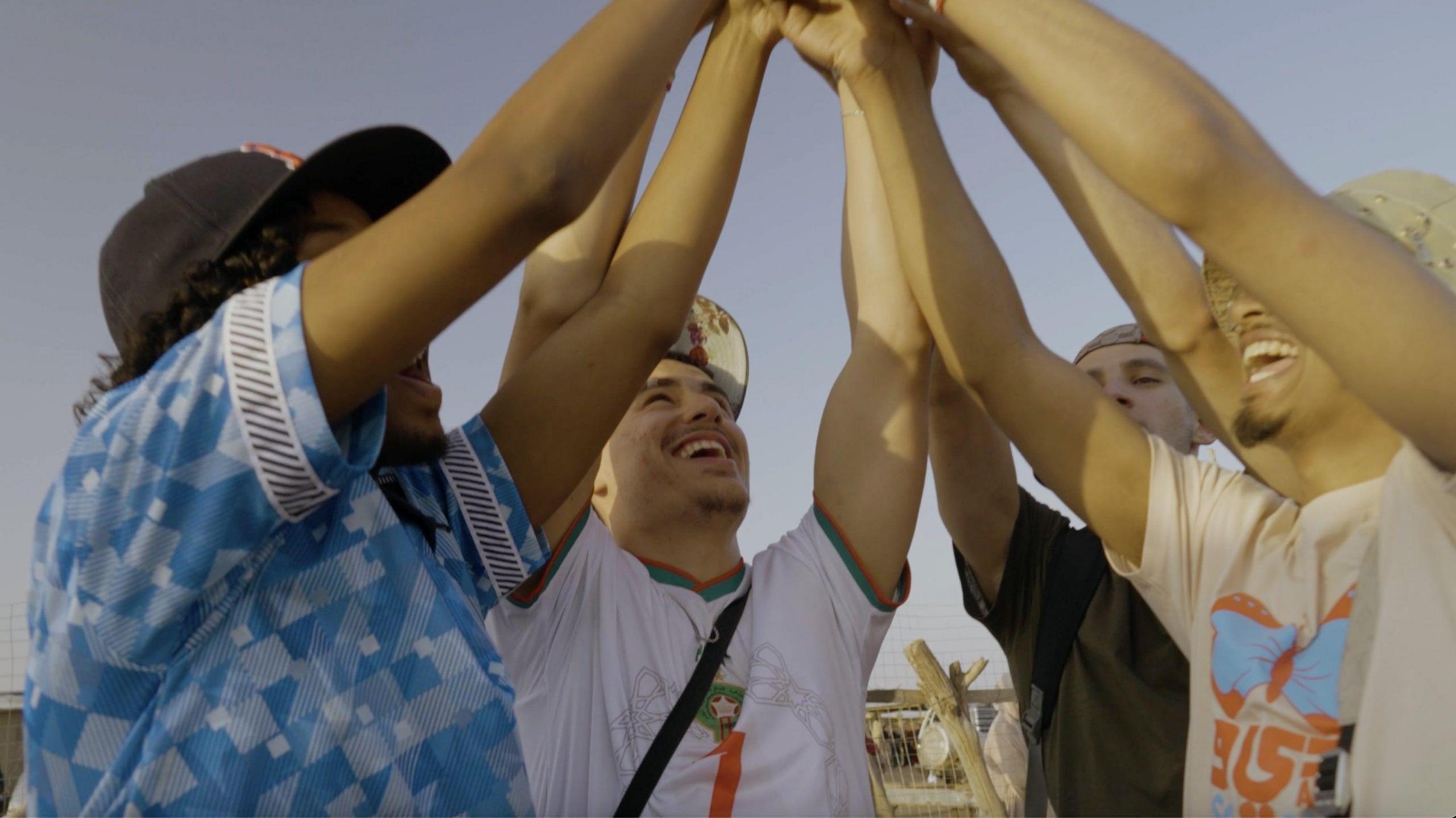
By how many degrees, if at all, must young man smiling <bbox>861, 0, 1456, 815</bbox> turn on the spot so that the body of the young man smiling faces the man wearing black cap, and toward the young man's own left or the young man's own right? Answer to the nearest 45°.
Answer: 0° — they already face them

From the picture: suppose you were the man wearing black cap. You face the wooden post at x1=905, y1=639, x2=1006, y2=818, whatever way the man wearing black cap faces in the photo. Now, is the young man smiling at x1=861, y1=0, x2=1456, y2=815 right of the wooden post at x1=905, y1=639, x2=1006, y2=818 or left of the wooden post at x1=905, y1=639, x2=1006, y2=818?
right

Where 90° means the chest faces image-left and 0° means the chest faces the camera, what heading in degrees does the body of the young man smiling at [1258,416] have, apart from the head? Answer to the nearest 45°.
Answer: approximately 45°

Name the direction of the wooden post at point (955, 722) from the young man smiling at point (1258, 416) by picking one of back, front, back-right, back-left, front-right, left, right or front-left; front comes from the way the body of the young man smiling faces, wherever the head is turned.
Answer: back-right

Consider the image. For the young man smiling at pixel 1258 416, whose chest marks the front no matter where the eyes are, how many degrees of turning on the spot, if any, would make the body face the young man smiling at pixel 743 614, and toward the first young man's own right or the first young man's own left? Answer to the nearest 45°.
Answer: approximately 45° to the first young man's own right

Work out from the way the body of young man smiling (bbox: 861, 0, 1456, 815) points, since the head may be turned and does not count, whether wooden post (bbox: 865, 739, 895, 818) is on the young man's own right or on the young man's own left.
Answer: on the young man's own right

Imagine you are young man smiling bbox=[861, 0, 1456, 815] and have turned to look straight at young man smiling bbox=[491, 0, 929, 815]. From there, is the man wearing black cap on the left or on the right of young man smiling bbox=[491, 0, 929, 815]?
left

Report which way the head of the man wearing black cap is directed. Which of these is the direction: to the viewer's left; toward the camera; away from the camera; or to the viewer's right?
to the viewer's right

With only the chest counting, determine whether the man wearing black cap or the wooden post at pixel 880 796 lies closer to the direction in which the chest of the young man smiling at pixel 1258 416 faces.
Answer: the man wearing black cap
